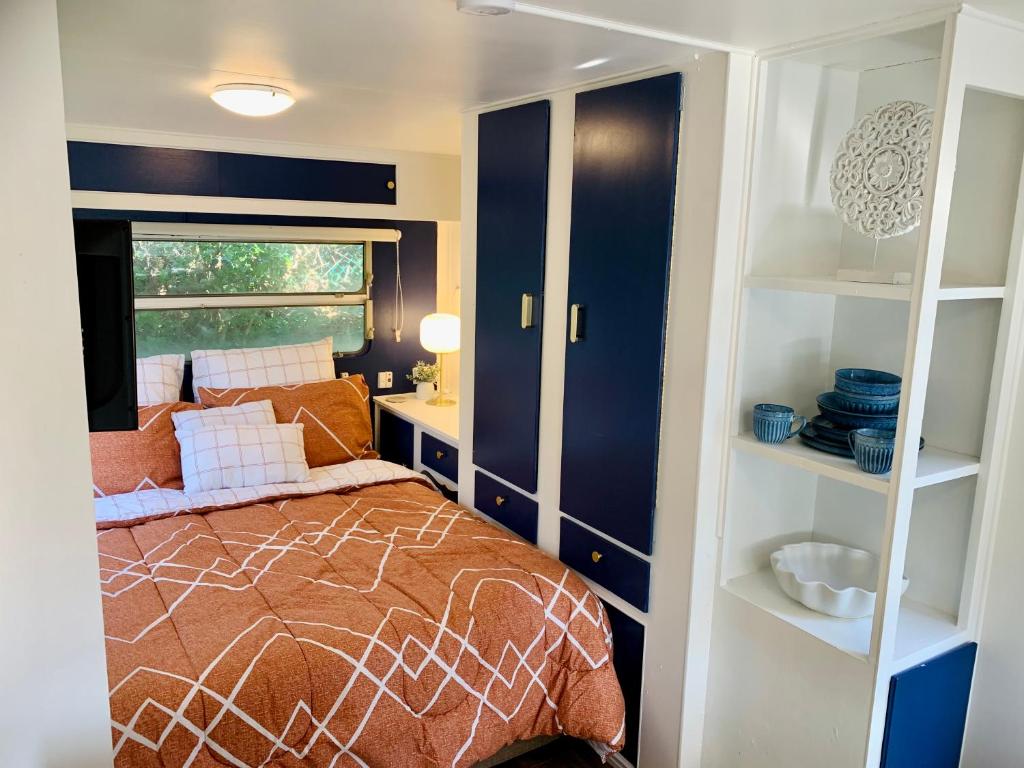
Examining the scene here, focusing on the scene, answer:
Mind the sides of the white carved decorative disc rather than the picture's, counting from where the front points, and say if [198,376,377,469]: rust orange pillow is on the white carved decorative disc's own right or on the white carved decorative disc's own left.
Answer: on the white carved decorative disc's own right

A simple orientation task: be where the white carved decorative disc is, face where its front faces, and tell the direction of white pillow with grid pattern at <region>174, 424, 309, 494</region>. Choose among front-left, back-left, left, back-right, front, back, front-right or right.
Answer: front-right

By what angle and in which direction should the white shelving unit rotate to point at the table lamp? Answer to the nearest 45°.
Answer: approximately 90° to its right

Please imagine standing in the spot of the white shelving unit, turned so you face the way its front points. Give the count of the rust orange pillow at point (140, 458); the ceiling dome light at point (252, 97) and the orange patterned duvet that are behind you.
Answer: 0

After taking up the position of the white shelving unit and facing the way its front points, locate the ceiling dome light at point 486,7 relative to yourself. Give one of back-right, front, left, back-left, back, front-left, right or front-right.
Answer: front

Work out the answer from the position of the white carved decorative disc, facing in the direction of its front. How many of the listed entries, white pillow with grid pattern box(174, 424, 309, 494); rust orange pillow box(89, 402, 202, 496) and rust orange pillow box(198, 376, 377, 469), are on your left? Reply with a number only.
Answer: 0

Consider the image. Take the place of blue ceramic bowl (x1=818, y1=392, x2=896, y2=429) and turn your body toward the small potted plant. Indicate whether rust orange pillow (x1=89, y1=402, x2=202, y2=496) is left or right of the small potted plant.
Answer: left

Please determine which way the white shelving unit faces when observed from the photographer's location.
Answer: facing the viewer and to the left of the viewer

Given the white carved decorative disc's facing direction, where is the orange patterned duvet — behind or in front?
in front
